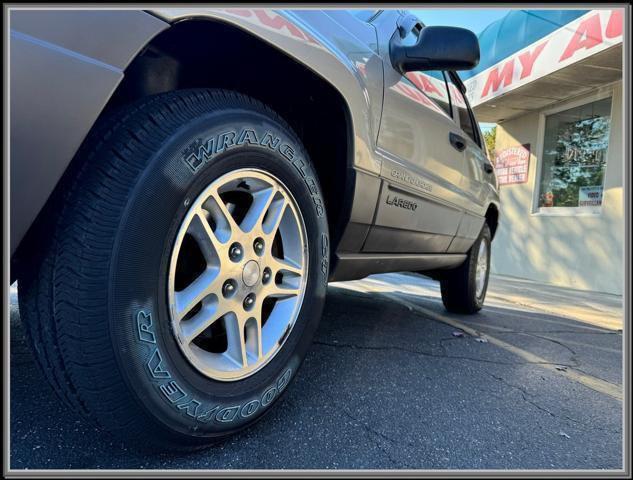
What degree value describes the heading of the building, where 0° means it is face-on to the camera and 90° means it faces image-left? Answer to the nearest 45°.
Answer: approximately 45°

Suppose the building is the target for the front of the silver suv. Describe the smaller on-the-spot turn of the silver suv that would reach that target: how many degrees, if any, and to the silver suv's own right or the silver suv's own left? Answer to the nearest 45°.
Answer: approximately 180°

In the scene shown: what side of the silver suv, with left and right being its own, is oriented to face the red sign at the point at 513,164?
back

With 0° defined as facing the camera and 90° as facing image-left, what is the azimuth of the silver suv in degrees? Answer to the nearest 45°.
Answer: approximately 45°
